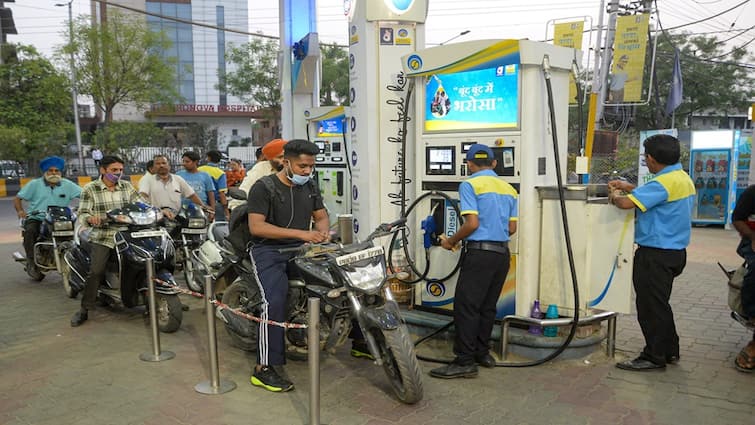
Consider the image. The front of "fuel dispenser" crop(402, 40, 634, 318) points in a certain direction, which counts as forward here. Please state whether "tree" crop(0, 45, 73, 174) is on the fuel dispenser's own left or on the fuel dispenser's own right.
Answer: on the fuel dispenser's own right

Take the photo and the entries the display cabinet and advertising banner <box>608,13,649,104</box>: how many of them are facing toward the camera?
2

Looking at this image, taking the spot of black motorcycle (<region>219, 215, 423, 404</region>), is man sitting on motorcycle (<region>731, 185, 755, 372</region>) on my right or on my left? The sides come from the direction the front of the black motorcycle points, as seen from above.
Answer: on my left

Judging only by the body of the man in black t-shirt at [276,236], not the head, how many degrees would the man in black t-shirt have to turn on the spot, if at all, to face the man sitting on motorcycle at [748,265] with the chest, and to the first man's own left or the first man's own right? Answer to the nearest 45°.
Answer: approximately 45° to the first man's own left

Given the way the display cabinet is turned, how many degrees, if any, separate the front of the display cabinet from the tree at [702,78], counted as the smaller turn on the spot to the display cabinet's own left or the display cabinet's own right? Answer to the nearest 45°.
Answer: approximately 180°

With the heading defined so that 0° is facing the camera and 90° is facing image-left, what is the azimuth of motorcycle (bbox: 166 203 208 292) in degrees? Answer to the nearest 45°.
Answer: approximately 315°

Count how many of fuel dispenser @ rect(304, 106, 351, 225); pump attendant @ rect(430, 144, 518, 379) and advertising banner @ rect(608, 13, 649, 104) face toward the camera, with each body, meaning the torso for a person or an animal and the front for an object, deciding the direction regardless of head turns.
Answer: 2

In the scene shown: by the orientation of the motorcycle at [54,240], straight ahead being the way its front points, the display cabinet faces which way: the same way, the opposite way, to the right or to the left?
to the right

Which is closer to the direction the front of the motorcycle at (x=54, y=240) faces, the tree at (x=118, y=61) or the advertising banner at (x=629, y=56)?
the advertising banner

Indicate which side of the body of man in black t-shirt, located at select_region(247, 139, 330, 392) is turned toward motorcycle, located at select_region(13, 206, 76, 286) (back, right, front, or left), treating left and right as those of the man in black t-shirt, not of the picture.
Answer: back

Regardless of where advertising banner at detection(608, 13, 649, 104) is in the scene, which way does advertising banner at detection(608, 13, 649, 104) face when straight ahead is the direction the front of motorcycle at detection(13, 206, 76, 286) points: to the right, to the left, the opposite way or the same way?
to the right
